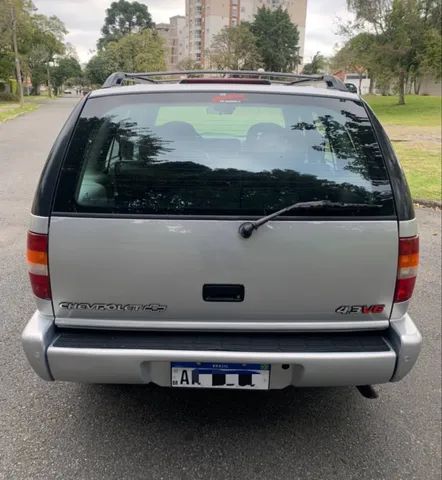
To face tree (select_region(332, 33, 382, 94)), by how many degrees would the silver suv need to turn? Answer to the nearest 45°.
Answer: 0° — it already faces it

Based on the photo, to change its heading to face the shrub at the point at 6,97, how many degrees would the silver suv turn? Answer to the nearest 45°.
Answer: approximately 45° to its left

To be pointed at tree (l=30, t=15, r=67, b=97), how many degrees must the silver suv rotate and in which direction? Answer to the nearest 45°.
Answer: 0° — it already faces it

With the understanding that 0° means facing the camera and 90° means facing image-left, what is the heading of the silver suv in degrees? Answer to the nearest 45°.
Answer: approximately 180°

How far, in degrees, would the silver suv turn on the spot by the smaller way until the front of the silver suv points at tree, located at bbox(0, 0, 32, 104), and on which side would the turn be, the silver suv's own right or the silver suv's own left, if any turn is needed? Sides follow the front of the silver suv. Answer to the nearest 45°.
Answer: approximately 45° to the silver suv's own left
